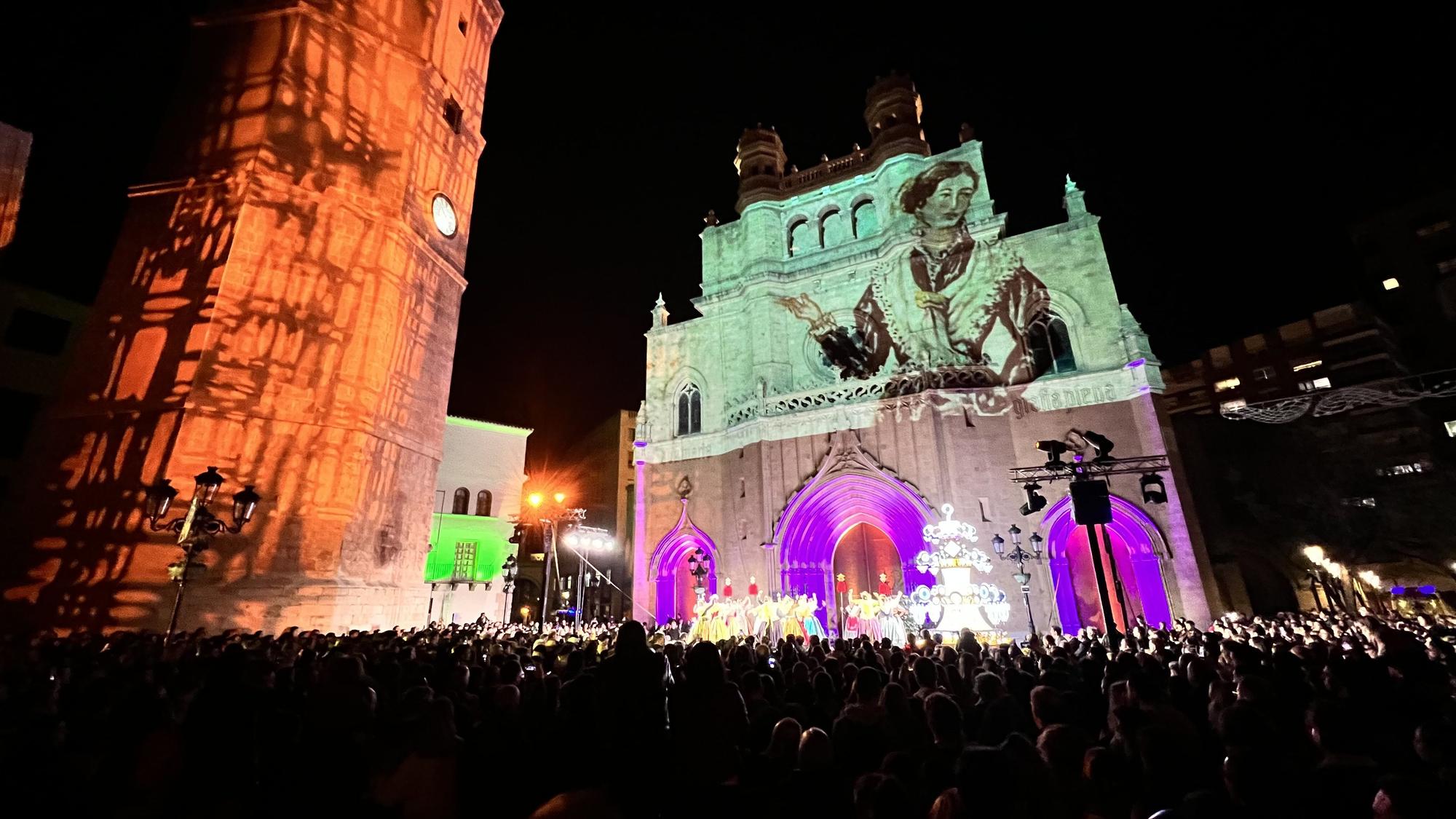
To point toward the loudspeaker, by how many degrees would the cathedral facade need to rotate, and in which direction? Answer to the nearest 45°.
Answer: approximately 90° to its left

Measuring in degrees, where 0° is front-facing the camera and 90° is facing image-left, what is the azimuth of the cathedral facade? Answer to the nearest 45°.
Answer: approximately 45°

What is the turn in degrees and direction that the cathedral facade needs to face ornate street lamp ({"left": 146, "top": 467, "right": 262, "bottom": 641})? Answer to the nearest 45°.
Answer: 0° — it already faces it

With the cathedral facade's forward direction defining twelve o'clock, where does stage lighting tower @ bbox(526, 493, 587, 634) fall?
The stage lighting tower is roughly at 2 o'clock from the cathedral facade.
